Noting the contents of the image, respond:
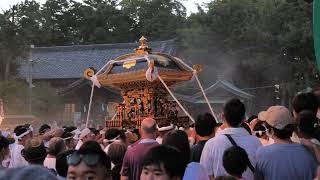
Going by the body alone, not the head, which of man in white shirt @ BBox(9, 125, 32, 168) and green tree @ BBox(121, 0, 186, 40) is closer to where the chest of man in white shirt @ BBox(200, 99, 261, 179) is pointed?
the green tree

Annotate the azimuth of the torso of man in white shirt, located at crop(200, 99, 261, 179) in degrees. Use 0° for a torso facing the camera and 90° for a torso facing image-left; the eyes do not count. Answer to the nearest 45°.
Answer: approximately 180°

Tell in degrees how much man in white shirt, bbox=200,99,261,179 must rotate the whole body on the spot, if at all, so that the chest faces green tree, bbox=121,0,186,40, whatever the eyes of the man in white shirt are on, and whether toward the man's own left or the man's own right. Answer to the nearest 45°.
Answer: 0° — they already face it

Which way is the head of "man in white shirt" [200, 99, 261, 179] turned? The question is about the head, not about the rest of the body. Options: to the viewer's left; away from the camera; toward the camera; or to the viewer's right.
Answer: away from the camera

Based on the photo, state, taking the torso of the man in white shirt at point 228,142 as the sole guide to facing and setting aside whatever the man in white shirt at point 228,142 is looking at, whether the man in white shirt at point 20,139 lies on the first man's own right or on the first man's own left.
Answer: on the first man's own left
